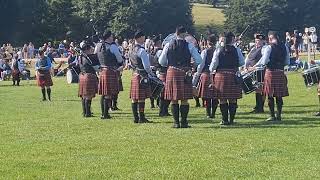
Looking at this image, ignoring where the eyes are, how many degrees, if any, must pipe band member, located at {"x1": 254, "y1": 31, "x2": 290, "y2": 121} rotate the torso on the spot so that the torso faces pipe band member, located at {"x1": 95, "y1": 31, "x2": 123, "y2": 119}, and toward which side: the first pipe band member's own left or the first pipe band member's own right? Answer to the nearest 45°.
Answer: approximately 45° to the first pipe band member's own left

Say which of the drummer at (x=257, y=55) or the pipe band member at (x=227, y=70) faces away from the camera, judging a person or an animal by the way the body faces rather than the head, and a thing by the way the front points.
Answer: the pipe band member

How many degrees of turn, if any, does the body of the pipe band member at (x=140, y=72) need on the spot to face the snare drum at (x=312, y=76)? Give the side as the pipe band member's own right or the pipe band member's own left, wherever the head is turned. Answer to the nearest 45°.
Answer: approximately 45° to the pipe band member's own right

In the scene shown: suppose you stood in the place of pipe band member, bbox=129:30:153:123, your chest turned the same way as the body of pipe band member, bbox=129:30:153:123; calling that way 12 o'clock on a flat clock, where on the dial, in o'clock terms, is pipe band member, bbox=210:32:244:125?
pipe band member, bbox=210:32:244:125 is roughly at 2 o'clock from pipe band member, bbox=129:30:153:123.

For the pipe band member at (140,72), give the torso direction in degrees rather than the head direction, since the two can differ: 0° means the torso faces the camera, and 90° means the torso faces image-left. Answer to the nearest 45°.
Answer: approximately 225°

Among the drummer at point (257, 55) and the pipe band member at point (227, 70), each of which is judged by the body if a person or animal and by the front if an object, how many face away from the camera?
1

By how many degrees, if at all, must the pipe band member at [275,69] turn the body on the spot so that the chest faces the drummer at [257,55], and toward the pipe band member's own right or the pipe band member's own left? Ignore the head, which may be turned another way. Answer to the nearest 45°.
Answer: approximately 45° to the pipe band member's own right

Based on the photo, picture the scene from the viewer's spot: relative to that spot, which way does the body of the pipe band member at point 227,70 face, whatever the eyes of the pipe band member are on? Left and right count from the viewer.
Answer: facing away from the viewer

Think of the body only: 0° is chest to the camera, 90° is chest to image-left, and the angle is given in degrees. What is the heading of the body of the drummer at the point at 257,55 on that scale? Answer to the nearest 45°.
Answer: approximately 90°

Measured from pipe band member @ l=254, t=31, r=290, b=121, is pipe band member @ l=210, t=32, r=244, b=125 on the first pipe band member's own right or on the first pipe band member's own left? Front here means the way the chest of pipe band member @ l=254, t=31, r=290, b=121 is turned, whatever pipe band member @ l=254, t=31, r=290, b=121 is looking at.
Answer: on the first pipe band member's own left
